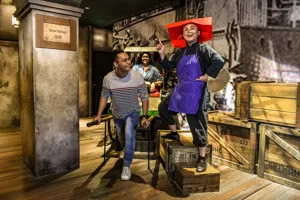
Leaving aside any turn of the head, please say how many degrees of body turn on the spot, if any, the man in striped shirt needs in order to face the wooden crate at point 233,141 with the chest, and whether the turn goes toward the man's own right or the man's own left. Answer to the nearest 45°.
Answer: approximately 90° to the man's own left

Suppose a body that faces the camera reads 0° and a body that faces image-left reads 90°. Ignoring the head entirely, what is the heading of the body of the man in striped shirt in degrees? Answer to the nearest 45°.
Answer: approximately 0°

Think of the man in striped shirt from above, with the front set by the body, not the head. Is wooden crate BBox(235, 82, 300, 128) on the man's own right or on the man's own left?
on the man's own left

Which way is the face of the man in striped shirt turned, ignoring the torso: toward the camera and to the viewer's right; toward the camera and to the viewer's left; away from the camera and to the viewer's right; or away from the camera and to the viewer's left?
toward the camera and to the viewer's right

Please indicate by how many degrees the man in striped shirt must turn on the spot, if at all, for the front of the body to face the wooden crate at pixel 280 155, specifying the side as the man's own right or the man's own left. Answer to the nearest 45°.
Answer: approximately 90° to the man's own left

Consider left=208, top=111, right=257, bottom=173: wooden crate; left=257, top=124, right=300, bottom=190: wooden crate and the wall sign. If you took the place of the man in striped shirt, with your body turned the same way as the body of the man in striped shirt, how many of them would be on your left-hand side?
2

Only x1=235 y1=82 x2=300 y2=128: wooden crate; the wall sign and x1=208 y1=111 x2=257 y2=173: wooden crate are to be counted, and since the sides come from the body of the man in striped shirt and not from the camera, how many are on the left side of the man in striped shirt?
2

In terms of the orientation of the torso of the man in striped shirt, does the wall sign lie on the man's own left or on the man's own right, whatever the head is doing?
on the man's own right
